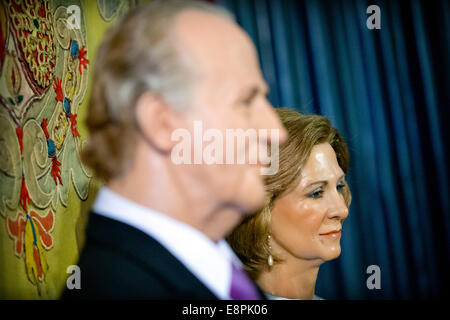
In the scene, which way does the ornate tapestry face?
toward the camera
